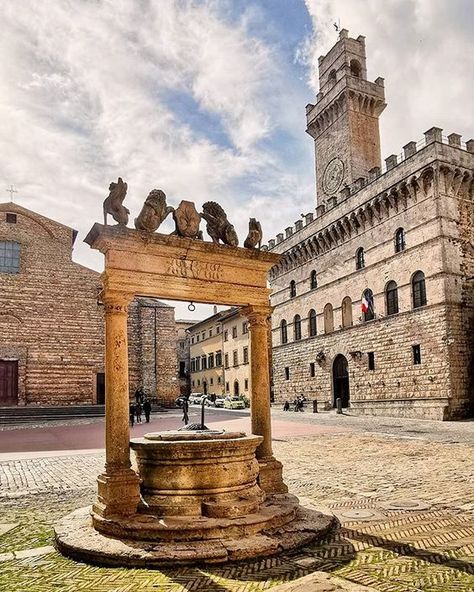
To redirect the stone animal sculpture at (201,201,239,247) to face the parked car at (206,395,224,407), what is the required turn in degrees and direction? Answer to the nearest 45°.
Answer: approximately 90° to its right

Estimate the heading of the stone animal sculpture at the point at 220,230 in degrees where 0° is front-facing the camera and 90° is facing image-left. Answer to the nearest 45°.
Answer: approximately 90°

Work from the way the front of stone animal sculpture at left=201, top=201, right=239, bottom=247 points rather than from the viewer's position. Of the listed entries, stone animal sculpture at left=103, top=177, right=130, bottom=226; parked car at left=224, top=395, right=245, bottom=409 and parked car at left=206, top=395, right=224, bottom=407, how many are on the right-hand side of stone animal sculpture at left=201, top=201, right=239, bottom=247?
2

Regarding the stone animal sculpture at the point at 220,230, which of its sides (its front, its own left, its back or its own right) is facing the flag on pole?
right

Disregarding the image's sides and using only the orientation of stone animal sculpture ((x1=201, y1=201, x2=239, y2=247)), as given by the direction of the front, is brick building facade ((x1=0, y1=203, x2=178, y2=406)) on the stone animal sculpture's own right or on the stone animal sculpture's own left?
on the stone animal sculpture's own right

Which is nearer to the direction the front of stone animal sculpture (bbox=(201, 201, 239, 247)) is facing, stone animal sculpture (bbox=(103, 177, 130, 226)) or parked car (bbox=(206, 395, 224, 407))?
the stone animal sculpture

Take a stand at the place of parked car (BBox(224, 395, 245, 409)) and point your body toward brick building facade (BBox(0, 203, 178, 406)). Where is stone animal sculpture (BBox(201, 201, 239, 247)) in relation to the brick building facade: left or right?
left
